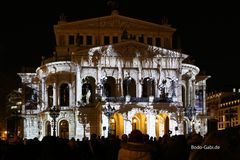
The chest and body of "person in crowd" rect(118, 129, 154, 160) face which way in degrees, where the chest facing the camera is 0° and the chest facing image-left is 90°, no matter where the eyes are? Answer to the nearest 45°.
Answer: approximately 180°
